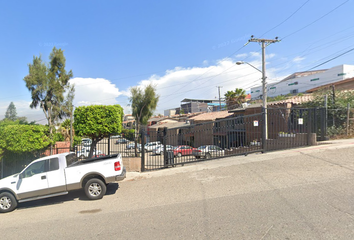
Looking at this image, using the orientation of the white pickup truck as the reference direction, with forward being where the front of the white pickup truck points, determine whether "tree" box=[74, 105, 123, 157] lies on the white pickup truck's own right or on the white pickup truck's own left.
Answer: on the white pickup truck's own right

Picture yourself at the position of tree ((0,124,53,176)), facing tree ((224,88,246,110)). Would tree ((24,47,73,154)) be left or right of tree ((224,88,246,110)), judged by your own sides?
left

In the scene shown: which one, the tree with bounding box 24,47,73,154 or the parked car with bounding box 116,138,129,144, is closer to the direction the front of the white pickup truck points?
the tree

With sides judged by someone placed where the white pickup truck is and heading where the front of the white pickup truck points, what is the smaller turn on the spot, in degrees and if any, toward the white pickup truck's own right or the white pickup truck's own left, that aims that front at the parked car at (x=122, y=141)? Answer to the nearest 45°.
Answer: approximately 135° to the white pickup truck's own right

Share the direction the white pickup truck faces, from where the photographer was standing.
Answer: facing to the left of the viewer

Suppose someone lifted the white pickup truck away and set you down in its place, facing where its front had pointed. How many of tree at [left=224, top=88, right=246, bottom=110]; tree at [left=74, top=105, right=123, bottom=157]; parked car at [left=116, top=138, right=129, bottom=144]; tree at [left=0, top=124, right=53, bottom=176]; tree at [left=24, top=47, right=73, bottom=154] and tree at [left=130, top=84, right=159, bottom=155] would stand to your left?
0

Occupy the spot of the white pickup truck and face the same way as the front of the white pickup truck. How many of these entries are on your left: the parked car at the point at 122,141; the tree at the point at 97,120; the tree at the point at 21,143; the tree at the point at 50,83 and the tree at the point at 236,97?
0

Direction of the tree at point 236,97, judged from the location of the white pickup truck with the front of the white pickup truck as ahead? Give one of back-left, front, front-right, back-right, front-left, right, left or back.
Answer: back-right

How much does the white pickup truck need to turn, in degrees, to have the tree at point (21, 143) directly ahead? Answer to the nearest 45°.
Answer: approximately 90° to its right

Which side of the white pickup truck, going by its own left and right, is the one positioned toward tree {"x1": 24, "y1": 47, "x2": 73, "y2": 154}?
right

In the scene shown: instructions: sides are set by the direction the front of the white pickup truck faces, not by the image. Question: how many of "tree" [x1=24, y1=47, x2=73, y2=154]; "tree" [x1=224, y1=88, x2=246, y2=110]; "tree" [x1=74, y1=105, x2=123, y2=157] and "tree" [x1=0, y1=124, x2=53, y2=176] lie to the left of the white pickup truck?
0
